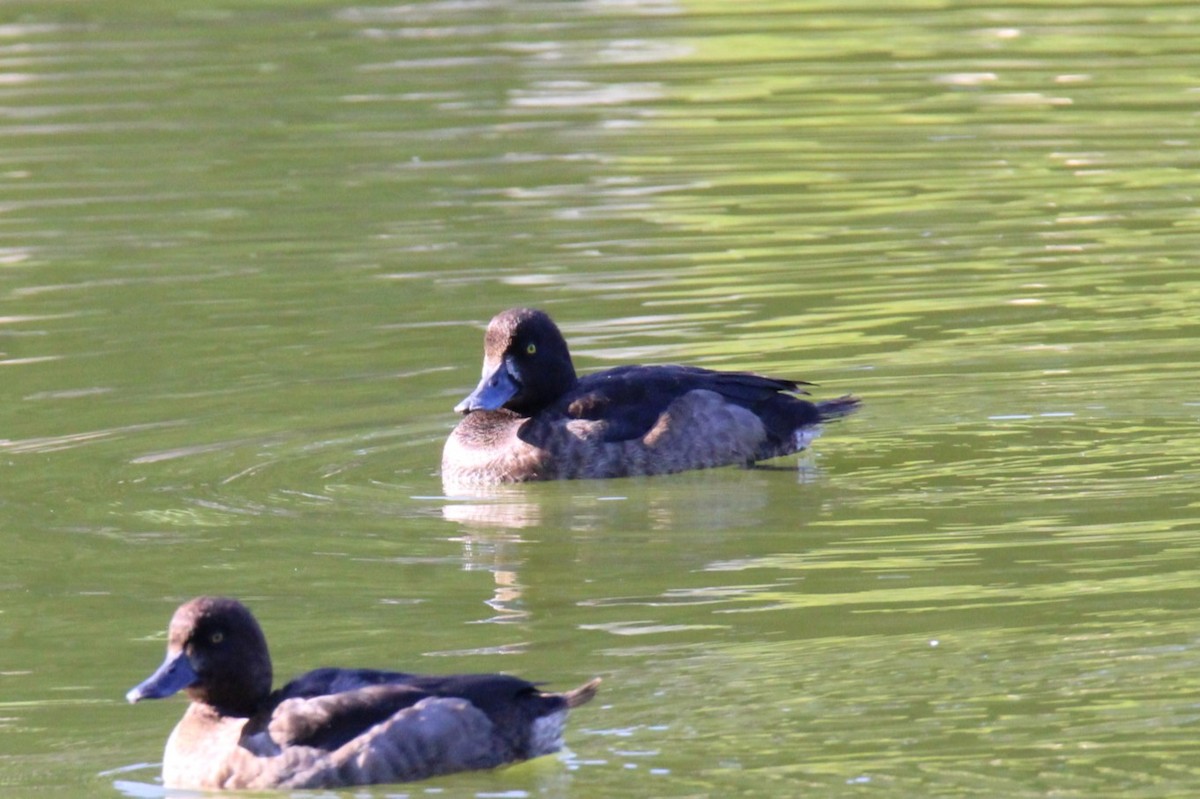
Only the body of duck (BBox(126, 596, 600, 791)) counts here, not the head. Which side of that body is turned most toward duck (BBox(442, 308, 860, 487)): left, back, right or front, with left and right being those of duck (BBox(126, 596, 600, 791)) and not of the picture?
right

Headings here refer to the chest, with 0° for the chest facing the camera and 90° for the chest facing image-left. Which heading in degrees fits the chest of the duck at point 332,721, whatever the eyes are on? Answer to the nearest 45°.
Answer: approximately 90°
